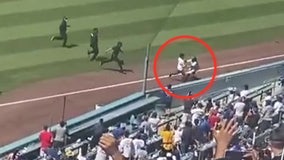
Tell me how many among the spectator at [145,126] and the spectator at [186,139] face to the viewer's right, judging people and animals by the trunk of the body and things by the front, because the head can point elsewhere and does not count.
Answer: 0

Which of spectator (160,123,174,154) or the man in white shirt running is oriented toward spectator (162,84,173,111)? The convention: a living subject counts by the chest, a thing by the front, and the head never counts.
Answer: spectator (160,123,174,154)

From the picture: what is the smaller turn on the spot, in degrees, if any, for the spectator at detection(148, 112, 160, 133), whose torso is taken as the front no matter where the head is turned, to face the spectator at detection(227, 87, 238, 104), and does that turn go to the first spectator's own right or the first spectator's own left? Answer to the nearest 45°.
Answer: approximately 45° to the first spectator's own right

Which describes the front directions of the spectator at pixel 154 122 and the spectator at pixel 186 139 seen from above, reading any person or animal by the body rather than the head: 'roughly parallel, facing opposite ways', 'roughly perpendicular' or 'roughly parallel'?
roughly parallel

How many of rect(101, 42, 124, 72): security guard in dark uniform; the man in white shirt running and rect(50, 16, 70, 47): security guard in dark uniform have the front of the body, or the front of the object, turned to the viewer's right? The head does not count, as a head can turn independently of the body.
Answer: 3

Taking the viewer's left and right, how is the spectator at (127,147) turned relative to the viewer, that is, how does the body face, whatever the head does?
facing away from the viewer

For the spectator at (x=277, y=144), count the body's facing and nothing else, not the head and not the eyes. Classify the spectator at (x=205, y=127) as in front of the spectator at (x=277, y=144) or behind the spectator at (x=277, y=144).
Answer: in front

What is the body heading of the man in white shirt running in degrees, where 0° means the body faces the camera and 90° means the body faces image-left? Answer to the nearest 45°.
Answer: approximately 270°

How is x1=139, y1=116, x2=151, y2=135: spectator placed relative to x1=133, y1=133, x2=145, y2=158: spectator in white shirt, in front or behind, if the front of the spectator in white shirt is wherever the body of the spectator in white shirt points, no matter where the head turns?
in front

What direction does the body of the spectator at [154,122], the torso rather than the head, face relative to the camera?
away from the camera

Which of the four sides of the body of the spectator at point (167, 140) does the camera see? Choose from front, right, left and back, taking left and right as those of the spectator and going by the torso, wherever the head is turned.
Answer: back

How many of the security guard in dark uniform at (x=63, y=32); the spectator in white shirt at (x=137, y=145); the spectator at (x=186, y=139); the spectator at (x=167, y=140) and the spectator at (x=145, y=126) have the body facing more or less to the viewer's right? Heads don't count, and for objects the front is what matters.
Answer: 1

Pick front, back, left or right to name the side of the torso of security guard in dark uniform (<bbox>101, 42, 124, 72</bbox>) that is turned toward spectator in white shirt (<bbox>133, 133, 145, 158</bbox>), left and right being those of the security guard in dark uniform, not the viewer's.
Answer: right

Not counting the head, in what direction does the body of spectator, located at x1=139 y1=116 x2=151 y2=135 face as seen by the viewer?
away from the camera

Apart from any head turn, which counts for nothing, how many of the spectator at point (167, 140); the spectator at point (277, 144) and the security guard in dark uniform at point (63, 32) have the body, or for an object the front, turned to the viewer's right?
1

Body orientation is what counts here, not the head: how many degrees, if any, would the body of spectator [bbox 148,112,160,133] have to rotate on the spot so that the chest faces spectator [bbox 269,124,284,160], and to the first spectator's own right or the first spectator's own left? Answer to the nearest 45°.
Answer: approximately 180°

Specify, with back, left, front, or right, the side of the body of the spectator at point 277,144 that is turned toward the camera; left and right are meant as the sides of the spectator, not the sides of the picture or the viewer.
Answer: back

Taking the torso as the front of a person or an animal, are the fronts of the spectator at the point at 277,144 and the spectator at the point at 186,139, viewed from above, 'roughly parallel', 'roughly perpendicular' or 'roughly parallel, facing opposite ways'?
roughly parallel

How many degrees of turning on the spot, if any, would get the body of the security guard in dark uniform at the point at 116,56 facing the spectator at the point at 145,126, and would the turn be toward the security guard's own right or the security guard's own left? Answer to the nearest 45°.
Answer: approximately 90° to the security guard's own right

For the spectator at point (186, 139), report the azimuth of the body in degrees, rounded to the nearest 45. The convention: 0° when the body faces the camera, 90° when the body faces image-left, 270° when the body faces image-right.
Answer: approximately 180°

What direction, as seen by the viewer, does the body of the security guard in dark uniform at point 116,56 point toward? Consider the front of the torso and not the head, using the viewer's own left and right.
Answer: facing to the right of the viewer
